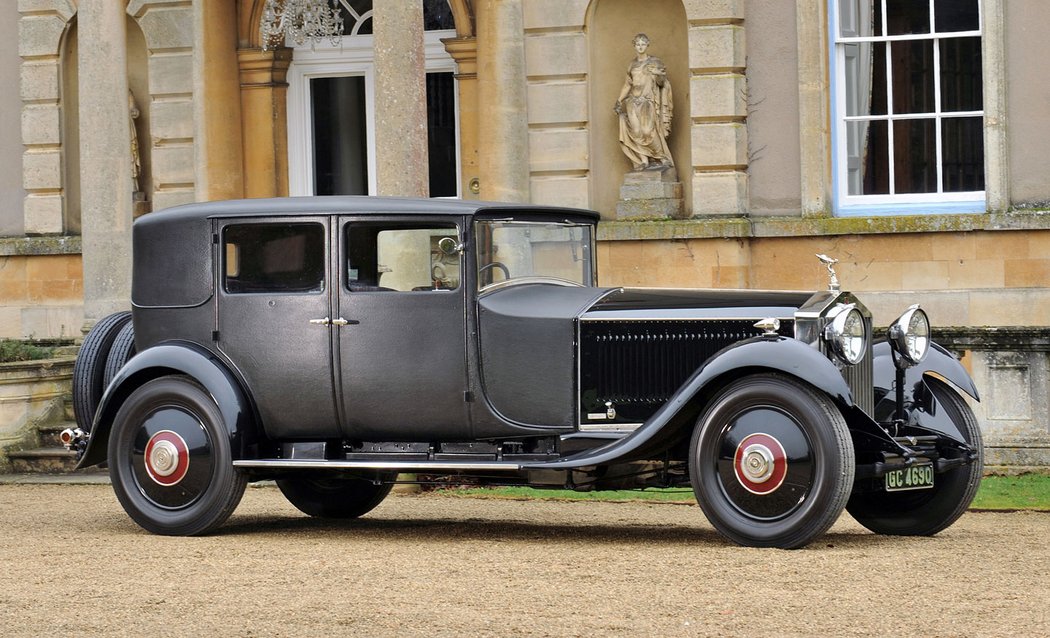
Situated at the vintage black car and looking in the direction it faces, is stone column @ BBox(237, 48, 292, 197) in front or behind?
behind

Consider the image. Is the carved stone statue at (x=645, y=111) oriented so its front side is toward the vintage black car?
yes

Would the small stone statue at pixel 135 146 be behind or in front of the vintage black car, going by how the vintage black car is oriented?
behind

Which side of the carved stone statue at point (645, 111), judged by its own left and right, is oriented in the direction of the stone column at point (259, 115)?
right

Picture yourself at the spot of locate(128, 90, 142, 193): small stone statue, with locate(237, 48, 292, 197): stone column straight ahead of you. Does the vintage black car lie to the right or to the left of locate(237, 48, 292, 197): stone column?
right

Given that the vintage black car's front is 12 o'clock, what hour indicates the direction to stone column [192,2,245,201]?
The stone column is roughly at 7 o'clock from the vintage black car.

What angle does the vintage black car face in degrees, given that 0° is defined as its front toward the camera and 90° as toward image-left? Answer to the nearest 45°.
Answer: approximately 315°

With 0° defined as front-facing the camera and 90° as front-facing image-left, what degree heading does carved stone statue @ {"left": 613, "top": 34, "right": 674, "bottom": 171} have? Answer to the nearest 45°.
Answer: approximately 0°

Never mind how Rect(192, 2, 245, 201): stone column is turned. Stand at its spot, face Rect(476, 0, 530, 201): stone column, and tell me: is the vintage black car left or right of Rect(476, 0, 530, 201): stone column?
right

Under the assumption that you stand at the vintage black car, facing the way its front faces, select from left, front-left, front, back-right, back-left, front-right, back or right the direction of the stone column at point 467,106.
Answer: back-left

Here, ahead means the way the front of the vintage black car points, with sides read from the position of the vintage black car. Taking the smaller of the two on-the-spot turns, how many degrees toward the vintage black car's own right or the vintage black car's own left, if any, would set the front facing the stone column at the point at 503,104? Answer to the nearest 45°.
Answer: approximately 135° to the vintage black car's own left

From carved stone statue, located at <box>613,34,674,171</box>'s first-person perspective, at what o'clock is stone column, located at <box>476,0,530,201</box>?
The stone column is roughly at 3 o'clock from the carved stone statue.
